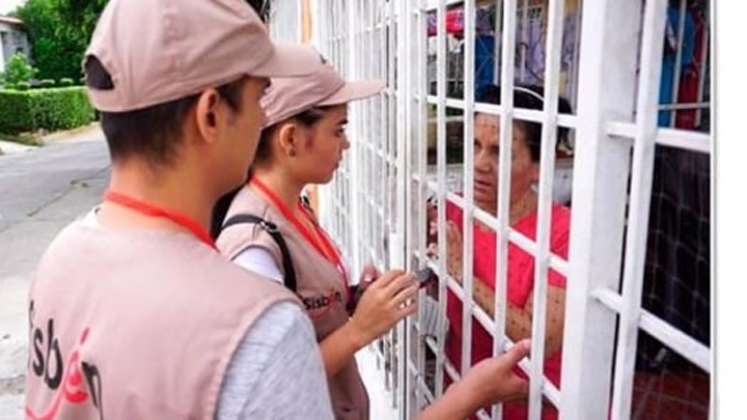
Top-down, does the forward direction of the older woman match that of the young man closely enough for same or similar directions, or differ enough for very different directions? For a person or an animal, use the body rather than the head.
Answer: very different directions

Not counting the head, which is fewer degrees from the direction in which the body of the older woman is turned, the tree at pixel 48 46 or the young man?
the young man

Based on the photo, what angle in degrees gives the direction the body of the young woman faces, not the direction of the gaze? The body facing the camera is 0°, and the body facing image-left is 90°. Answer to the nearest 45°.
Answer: approximately 270°

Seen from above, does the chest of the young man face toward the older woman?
yes

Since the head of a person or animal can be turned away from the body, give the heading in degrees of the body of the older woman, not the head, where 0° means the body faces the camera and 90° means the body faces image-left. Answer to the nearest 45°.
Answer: approximately 45°

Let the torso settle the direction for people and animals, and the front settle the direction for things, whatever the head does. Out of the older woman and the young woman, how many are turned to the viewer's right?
1

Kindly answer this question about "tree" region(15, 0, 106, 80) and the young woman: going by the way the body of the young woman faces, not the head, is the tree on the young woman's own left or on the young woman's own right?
on the young woman's own left

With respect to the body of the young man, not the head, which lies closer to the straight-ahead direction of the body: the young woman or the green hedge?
the young woman

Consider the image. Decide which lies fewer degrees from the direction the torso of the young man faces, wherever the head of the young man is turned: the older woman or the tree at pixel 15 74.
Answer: the older woman

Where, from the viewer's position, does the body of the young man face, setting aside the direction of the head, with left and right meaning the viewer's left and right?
facing away from the viewer and to the right of the viewer

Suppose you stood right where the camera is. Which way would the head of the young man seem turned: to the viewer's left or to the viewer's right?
to the viewer's right
